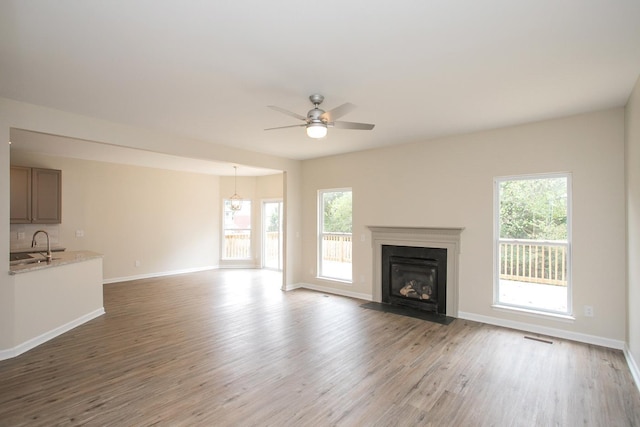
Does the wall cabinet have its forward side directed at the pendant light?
no

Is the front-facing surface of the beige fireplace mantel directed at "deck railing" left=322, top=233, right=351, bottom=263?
no

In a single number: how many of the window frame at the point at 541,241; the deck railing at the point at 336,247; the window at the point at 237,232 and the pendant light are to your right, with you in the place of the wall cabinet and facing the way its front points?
0

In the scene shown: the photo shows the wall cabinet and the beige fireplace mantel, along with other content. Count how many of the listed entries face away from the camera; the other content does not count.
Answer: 0

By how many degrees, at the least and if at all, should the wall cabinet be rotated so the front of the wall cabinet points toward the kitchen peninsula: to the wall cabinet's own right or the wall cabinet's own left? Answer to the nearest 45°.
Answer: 0° — it already faces it

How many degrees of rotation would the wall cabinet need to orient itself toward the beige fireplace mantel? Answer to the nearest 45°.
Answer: approximately 45° to its left

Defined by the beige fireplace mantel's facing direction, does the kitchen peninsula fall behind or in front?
in front

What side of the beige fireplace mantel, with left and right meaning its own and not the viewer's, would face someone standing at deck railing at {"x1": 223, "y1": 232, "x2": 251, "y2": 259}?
right

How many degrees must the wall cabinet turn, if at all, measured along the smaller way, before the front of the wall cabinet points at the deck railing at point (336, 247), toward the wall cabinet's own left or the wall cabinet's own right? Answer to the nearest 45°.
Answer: approximately 45° to the wall cabinet's own left

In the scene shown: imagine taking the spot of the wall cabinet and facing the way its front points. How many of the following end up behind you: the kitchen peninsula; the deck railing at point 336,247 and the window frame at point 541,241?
0

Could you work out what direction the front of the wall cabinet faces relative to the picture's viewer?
facing the viewer

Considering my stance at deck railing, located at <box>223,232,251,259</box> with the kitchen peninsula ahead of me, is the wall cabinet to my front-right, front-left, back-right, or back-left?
front-right

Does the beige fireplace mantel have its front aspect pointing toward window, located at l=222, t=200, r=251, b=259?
no

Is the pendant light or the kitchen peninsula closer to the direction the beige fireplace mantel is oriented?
the kitchen peninsula

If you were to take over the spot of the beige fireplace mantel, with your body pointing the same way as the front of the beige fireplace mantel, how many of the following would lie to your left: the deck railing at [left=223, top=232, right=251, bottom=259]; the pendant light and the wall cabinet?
0

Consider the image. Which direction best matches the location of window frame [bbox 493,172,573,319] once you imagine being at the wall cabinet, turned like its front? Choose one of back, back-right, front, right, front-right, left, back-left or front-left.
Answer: front-left
